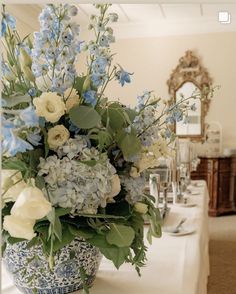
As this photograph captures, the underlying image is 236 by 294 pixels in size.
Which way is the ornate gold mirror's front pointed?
toward the camera

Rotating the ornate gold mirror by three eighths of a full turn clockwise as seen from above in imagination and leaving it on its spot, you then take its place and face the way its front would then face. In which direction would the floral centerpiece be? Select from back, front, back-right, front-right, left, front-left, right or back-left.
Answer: back-left

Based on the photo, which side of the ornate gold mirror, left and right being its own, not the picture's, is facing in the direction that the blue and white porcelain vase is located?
front
